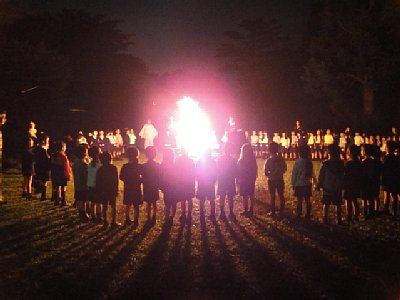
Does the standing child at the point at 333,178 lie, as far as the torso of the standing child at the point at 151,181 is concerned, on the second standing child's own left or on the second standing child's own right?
on the second standing child's own right

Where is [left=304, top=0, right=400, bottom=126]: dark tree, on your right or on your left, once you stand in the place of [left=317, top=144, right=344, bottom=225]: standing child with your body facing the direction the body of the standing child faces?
on your right

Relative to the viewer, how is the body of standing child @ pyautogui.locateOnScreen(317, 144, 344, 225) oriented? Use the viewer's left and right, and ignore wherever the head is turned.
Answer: facing away from the viewer and to the left of the viewer

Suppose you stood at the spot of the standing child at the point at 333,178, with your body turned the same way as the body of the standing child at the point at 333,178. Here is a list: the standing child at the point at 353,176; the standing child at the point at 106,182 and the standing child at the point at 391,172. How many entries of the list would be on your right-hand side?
2

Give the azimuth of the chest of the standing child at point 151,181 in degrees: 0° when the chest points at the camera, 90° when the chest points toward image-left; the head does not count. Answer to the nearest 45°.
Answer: approximately 180°

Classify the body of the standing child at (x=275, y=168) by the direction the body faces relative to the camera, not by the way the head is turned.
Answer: away from the camera

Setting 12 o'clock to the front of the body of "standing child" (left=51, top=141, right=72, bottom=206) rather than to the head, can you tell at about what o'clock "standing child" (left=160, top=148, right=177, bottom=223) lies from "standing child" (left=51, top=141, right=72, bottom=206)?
"standing child" (left=160, top=148, right=177, bottom=223) is roughly at 3 o'clock from "standing child" (left=51, top=141, right=72, bottom=206).

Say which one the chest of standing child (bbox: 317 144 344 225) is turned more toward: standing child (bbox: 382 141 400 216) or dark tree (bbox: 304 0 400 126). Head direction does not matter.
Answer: the dark tree

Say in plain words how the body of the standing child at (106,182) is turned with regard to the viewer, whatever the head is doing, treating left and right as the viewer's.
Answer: facing away from the viewer and to the right of the viewer

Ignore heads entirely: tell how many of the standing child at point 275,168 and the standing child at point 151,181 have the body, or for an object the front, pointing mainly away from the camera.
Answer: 2

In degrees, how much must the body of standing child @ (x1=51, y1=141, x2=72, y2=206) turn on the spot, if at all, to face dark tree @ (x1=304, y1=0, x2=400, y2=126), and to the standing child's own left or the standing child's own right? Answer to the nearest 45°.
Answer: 0° — they already face it
